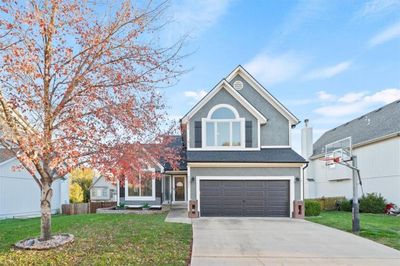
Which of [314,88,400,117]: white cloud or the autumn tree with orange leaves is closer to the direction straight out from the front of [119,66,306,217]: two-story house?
the autumn tree with orange leaves

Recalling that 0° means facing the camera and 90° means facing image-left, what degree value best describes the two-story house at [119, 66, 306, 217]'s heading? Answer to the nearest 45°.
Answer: approximately 0°

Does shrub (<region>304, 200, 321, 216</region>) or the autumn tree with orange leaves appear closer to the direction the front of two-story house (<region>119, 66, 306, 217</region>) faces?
the autumn tree with orange leaves

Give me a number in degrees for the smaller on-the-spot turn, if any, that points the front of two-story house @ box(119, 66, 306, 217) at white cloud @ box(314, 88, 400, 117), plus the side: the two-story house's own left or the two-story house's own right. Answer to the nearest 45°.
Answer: approximately 135° to the two-story house's own left

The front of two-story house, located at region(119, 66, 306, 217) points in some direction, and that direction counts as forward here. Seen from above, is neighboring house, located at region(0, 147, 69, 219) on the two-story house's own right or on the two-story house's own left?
on the two-story house's own right

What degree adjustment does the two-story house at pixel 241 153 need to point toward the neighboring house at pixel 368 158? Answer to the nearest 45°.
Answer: approximately 135° to its left
